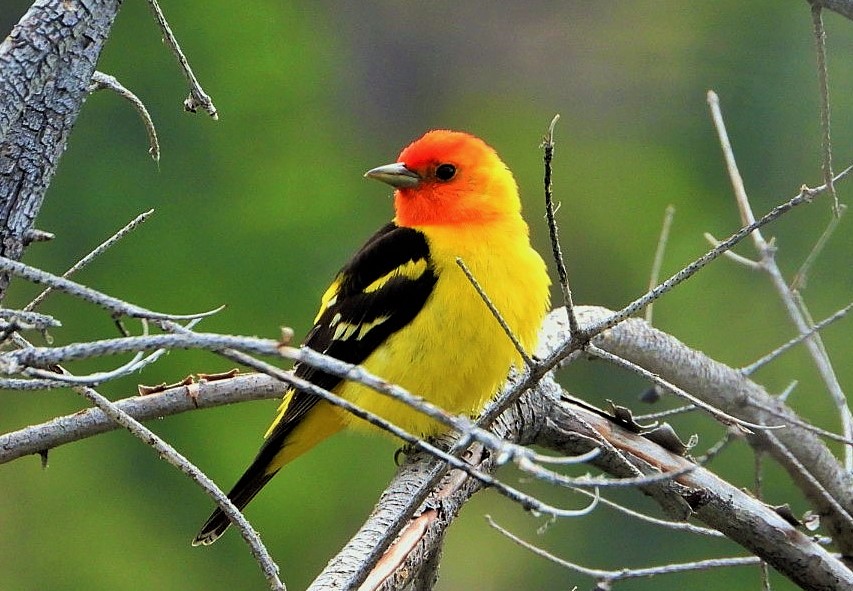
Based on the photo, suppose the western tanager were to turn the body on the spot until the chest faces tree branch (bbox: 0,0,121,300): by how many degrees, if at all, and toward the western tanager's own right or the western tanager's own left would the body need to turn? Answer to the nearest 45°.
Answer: approximately 90° to the western tanager's own right

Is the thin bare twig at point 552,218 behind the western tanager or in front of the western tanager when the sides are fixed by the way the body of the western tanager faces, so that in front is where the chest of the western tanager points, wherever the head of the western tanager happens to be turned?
in front

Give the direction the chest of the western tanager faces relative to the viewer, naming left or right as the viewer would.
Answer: facing the viewer and to the right of the viewer

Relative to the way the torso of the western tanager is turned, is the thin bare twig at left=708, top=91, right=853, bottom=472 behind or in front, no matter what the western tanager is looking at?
in front

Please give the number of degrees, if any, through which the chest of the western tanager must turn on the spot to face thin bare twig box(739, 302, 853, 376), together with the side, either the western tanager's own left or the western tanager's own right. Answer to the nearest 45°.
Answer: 0° — it already faces it

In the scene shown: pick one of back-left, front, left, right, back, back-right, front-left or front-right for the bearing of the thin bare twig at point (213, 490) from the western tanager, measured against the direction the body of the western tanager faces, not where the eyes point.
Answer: back-right
